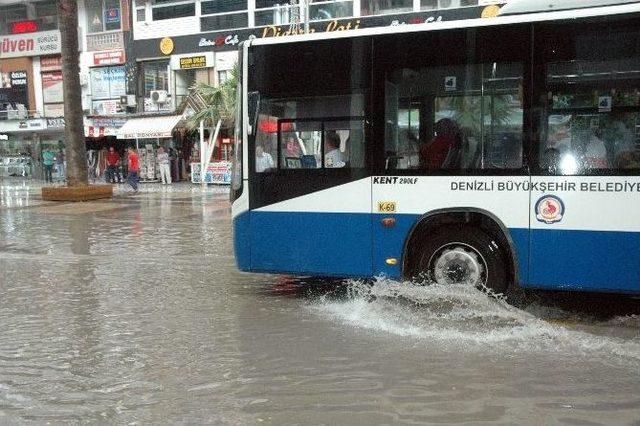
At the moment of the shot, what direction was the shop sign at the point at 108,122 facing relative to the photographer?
facing the viewer

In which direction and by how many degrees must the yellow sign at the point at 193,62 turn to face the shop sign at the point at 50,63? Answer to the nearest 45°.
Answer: approximately 135° to its right

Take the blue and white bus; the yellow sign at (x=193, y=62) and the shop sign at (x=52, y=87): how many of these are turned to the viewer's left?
1

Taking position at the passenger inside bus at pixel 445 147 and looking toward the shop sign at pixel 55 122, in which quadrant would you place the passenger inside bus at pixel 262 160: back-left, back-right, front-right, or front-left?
front-left

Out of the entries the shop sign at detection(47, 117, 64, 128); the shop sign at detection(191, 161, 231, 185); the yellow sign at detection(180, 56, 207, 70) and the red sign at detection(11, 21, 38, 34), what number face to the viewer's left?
0

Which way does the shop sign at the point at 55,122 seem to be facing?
toward the camera

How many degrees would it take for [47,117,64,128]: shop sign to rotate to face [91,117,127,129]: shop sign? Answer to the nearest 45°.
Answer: approximately 45° to its left

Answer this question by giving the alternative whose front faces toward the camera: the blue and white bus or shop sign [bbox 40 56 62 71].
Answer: the shop sign

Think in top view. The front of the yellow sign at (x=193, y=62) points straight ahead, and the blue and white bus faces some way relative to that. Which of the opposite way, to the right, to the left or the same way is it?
to the right

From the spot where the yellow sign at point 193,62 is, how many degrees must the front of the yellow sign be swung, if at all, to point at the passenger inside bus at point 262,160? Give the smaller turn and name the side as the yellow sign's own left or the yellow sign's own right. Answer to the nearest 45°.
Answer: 0° — it already faces them

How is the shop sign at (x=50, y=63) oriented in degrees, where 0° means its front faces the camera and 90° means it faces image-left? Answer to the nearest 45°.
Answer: approximately 0°

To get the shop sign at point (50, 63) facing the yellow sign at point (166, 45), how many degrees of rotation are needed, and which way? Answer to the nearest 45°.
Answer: approximately 45° to its left

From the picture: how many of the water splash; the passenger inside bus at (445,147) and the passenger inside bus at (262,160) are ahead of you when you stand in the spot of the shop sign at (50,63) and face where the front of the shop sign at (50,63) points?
3

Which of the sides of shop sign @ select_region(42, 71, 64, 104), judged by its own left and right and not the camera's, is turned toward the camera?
front
